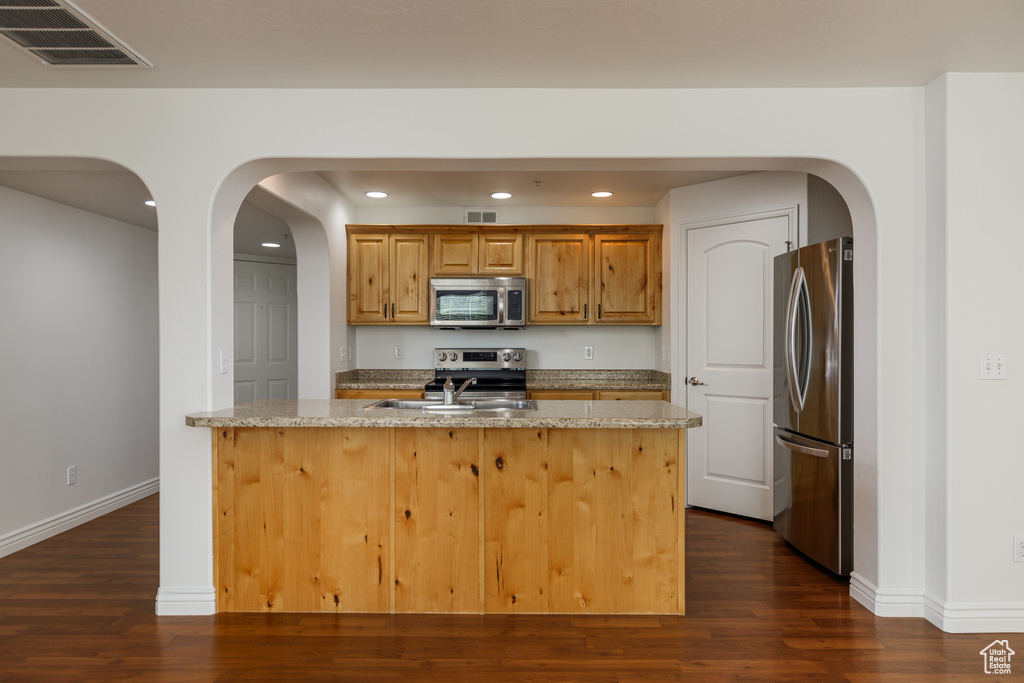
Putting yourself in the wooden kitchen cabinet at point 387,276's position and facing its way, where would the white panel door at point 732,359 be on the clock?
The white panel door is roughly at 10 o'clock from the wooden kitchen cabinet.

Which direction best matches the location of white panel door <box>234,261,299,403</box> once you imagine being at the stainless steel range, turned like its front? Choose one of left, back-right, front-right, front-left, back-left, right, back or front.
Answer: back-right

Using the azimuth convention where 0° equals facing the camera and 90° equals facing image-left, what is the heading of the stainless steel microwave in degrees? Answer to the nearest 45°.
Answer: approximately 0°

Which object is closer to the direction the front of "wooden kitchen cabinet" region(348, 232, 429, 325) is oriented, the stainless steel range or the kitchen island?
the kitchen island

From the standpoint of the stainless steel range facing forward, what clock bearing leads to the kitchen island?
The kitchen island is roughly at 12 o'clock from the stainless steel range.

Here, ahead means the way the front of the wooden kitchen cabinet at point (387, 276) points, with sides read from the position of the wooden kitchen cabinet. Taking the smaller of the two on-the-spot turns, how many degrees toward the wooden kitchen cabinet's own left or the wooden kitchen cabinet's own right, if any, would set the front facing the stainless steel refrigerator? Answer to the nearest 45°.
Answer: approximately 45° to the wooden kitchen cabinet's own left

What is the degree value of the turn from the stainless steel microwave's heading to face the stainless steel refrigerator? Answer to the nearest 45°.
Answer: approximately 45° to its left

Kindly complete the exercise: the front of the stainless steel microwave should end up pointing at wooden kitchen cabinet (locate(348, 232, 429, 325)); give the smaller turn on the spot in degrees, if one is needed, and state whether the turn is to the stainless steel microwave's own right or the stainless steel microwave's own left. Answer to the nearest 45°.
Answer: approximately 90° to the stainless steel microwave's own right
